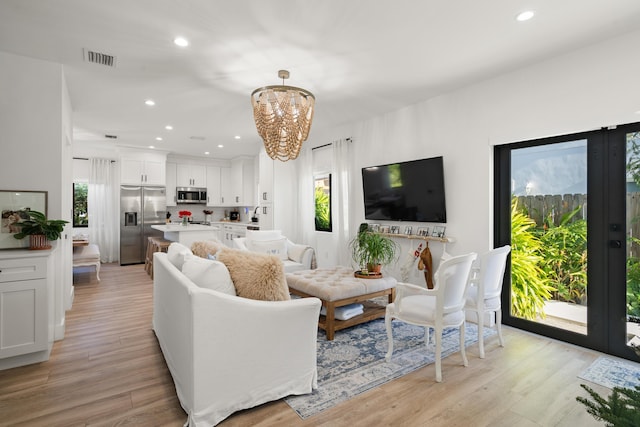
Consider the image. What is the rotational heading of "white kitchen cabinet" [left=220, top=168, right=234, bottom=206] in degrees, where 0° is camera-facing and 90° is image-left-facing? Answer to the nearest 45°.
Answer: approximately 0°

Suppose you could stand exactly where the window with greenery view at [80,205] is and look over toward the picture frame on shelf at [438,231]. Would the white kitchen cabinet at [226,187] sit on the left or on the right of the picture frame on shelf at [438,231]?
left

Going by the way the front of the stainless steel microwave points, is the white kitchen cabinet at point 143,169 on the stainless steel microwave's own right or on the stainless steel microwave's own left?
on the stainless steel microwave's own right

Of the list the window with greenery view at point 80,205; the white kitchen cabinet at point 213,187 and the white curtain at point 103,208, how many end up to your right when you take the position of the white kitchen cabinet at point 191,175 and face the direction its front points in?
2

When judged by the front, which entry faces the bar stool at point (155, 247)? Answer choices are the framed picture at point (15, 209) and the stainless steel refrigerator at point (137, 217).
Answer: the stainless steel refrigerator

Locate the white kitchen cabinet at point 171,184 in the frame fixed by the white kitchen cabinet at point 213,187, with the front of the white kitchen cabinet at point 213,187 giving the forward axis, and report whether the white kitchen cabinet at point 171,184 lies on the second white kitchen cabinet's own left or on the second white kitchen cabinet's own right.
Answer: on the second white kitchen cabinet's own right

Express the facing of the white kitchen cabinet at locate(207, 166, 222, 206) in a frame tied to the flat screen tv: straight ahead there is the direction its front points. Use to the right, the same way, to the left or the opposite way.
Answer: to the left
